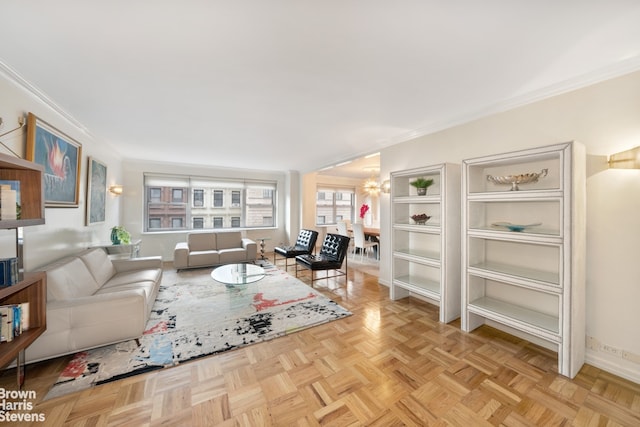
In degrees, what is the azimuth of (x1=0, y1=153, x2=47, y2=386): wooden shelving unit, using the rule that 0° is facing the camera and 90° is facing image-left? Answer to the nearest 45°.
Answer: approximately 315°

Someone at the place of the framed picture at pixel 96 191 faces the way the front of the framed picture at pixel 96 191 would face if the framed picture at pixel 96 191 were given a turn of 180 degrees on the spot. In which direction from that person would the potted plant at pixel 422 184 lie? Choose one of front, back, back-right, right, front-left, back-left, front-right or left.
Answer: back

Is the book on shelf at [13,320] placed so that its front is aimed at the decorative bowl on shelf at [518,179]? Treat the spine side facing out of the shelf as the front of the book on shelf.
yes

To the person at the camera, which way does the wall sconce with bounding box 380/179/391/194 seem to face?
facing to the left of the viewer

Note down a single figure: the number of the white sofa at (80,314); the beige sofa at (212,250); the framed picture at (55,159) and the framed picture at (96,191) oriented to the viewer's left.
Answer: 0

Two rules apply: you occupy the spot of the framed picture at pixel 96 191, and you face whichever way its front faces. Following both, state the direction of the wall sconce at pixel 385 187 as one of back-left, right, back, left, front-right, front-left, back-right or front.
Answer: front

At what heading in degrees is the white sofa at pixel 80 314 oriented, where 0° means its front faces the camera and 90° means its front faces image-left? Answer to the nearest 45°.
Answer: approximately 270°

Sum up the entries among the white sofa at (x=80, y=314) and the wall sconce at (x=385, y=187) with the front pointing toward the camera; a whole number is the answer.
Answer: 0

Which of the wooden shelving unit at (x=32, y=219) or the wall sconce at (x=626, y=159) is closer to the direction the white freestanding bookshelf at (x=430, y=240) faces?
the wooden shelving unit

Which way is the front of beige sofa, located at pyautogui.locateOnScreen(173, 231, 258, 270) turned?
toward the camera

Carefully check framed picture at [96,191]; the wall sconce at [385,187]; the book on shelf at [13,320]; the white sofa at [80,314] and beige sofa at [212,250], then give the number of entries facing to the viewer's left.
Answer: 1

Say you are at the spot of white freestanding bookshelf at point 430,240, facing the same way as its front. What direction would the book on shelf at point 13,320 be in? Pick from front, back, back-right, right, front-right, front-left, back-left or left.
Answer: front

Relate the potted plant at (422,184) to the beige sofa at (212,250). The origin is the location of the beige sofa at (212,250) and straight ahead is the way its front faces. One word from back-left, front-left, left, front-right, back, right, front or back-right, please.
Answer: front-left

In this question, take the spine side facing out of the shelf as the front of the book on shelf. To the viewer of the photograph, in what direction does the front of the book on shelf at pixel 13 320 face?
facing the viewer and to the right of the viewer

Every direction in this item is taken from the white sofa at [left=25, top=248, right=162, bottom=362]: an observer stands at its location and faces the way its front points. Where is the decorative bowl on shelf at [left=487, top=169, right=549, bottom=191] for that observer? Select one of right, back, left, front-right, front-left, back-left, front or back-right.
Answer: front-right

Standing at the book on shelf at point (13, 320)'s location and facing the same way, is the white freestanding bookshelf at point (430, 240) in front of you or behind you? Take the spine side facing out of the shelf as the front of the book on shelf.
in front

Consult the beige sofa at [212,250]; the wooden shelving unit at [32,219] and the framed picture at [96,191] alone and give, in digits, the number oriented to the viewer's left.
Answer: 0

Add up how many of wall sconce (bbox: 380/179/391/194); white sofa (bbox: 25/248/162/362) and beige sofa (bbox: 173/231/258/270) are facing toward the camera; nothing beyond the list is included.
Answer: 1

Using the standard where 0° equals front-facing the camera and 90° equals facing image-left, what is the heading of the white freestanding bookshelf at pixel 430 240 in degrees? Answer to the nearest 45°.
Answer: approximately 45°
